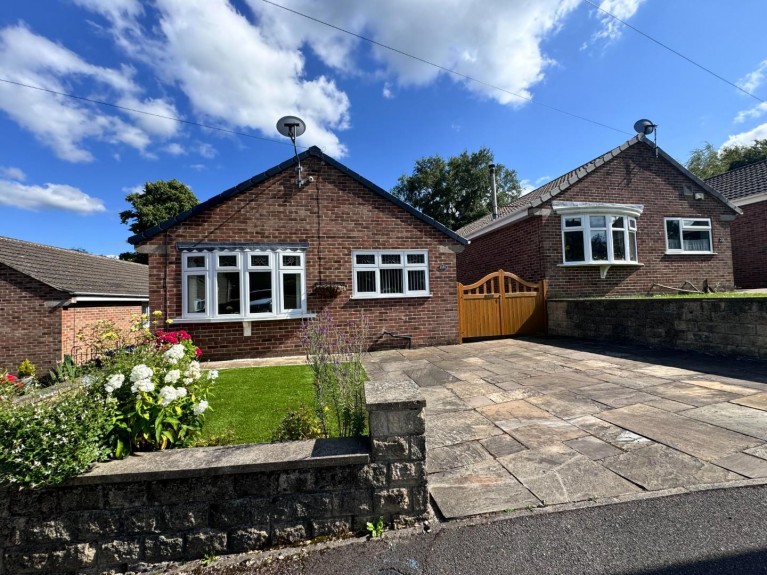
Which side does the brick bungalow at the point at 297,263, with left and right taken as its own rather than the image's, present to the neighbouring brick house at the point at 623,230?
left

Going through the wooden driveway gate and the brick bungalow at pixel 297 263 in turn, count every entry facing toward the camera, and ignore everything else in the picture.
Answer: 2

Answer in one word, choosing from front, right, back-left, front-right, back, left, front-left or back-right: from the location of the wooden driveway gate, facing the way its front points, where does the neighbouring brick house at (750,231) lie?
back-left

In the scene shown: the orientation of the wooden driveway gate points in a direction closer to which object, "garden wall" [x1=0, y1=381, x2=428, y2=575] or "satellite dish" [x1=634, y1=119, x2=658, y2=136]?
the garden wall

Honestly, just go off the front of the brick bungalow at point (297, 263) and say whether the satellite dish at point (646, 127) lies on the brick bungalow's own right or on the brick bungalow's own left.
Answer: on the brick bungalow's own left

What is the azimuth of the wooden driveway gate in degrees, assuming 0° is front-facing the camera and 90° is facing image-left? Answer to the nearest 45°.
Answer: approximately 0°

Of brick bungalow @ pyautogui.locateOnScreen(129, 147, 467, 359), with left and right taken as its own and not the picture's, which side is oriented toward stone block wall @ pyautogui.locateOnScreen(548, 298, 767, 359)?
left

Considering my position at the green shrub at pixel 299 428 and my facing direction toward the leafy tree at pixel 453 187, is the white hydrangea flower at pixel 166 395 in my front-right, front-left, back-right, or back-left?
back-left

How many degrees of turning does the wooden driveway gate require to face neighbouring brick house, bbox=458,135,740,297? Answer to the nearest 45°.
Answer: approximately 135° to its left

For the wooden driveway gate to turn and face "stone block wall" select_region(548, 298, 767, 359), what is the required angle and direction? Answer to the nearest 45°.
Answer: approximately 45° to its left

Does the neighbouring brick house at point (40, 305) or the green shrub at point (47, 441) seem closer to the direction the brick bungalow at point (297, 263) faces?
the green shrub
